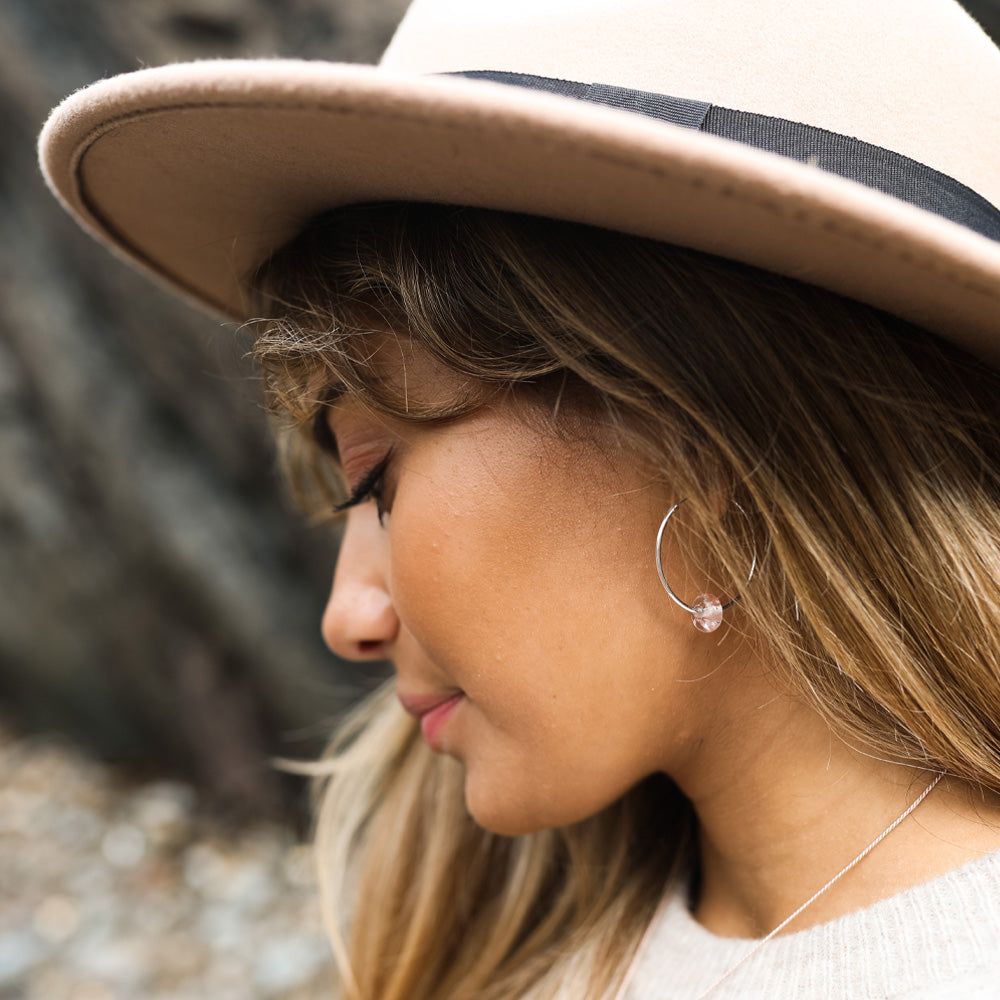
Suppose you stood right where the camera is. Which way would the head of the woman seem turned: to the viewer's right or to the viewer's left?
to the viewer's left

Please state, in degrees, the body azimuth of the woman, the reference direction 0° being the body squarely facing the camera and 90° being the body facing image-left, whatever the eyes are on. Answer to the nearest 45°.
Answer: approximately 90°
